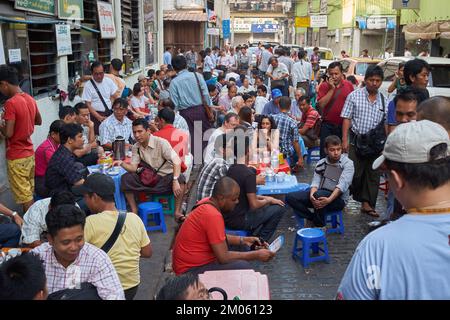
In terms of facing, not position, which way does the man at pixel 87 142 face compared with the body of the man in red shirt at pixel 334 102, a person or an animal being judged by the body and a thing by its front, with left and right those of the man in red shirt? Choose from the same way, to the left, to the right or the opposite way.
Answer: to the left

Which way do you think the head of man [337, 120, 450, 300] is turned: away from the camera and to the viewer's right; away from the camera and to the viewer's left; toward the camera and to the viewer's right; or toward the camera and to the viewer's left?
away from the camera and to the viewer's left

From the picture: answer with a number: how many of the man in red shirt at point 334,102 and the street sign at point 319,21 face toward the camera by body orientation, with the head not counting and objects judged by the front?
2

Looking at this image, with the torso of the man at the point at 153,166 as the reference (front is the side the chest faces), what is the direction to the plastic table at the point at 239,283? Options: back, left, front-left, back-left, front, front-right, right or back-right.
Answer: front-left

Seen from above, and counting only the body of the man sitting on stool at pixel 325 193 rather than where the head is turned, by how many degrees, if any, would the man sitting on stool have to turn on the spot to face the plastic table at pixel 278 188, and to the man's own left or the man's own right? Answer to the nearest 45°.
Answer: approximately 45° to the man's own right

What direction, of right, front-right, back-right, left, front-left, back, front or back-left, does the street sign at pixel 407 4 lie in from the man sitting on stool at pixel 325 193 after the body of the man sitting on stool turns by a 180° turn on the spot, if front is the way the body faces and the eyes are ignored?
front-left

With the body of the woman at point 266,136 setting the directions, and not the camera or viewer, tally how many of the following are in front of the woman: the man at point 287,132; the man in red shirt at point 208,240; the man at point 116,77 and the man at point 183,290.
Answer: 2

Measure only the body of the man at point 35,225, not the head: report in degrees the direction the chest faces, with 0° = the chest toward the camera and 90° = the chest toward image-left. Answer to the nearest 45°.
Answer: approximately 270°

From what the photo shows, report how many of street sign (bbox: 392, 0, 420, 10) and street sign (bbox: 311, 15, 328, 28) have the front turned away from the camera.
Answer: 0

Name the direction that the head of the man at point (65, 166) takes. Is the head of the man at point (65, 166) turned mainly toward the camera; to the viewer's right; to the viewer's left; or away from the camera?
to the viewer's right

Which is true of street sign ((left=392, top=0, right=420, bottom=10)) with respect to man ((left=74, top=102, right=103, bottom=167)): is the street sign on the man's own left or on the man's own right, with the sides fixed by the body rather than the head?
on the man's own left

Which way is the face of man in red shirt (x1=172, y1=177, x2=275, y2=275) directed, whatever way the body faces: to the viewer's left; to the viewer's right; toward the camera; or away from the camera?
to the viewer's right

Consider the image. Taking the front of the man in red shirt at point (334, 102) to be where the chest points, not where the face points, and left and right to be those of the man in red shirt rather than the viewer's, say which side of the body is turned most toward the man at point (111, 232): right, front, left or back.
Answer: front
